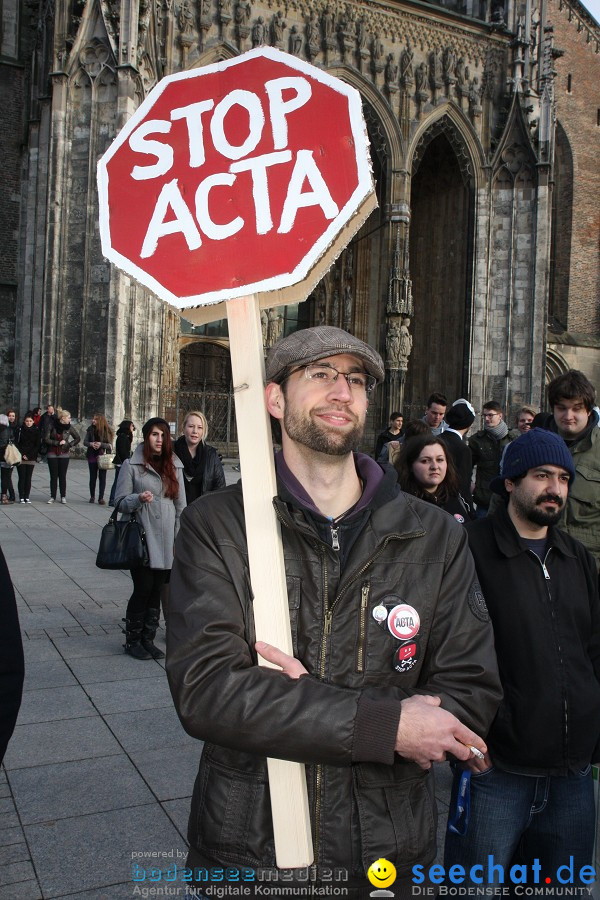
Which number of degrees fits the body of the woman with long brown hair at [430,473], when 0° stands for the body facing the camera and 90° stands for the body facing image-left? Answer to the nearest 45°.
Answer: approximately 0°

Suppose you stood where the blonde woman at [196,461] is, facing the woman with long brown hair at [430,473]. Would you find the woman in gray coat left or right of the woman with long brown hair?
right

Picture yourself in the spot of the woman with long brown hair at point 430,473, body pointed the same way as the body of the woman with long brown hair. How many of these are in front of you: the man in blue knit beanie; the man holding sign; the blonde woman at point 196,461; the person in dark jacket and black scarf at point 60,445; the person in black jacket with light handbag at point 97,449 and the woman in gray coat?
2

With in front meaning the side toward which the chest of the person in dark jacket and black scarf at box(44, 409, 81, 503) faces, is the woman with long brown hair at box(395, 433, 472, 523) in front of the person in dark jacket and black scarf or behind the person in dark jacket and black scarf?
in front
